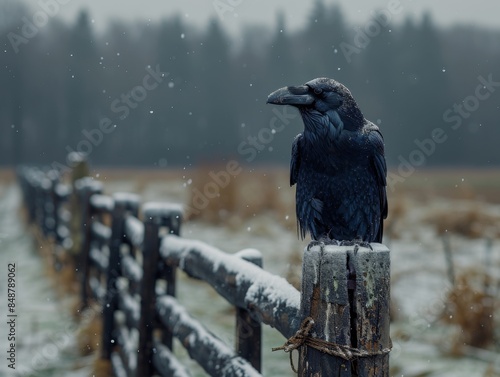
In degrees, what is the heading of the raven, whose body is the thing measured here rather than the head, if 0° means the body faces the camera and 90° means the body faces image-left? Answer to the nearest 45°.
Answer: approximately 45°
